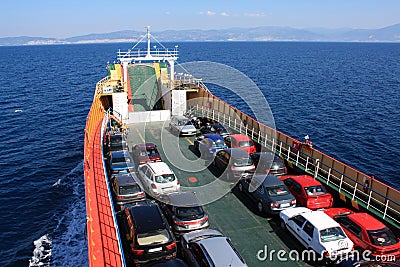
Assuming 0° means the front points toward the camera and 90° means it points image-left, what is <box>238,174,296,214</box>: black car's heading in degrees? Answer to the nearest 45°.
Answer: approximately 135°

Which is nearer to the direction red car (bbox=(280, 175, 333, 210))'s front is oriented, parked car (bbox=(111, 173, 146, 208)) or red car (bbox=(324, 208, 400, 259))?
the parked car

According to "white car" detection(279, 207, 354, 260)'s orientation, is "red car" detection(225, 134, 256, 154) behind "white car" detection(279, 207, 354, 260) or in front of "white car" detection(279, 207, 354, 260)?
in front

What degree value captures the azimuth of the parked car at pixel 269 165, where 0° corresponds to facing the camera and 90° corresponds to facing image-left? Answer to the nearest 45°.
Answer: approximately 135°

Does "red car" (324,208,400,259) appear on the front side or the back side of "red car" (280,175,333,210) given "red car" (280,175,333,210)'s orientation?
on the back side

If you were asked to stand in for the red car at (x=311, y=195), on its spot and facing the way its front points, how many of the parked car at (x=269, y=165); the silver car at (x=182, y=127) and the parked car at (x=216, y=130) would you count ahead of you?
3

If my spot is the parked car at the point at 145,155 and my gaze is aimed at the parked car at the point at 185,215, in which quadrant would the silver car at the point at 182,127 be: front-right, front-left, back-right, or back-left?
back-left

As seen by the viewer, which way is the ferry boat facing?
away from the camera

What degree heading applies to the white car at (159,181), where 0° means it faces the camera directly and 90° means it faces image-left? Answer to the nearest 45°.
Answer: approximately 135°

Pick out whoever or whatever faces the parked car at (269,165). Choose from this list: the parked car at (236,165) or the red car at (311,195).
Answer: the red car

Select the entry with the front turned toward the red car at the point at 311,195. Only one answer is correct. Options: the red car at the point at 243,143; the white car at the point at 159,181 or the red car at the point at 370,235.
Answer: the red car at the point at 370,235

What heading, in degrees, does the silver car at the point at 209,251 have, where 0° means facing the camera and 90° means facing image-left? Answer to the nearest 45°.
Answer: approximately 135°

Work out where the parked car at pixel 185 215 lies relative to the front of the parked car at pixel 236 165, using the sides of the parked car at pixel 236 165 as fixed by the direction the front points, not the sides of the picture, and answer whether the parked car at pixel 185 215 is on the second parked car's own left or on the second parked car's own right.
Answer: on the second parked car's own left

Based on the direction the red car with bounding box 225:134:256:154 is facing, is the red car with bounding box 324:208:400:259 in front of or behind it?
behind

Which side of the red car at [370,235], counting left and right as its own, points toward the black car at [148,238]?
left
